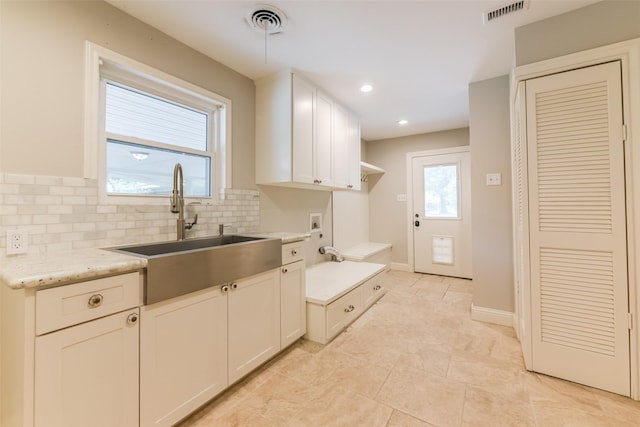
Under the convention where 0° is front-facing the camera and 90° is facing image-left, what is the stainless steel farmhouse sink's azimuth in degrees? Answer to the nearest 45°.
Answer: approximately 315°

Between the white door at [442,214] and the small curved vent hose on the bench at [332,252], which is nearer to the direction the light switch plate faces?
the small curved vent hose on the bench

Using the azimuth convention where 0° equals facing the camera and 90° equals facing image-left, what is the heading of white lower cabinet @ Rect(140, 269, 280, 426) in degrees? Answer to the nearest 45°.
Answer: approximately 315°

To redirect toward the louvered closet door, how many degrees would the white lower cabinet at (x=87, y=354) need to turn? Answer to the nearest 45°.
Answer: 0° — it already faces it

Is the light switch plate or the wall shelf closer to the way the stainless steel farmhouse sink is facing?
the light switch plate

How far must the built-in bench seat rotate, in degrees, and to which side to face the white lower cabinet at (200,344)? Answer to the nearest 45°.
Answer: approximately 90° to its right
